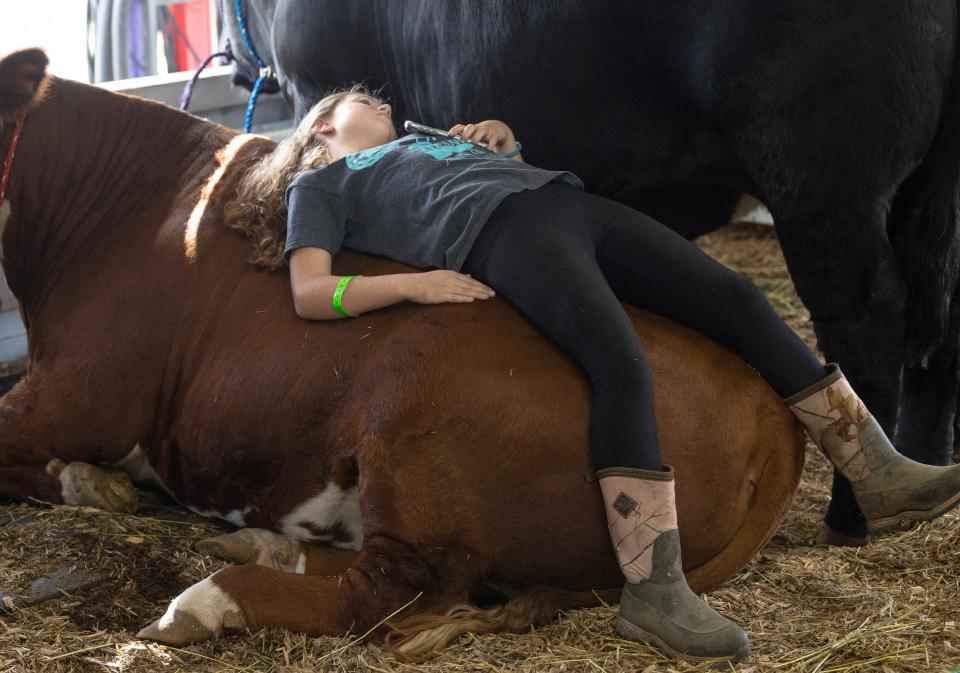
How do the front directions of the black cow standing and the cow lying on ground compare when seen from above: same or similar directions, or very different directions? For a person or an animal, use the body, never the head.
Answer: same or similar directions

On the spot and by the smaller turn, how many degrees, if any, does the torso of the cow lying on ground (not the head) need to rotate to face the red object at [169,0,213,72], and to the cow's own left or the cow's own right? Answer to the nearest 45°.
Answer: approximately 90° to the cow's own right

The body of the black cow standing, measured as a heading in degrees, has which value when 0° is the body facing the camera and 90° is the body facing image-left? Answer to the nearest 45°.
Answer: approximately 90°

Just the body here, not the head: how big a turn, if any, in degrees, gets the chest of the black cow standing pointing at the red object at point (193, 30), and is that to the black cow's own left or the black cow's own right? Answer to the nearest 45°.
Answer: approximately 45° to the black cow's own right

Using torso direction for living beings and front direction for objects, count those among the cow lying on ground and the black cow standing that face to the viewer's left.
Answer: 2

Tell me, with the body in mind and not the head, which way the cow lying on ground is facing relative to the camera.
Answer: to the viewer's left

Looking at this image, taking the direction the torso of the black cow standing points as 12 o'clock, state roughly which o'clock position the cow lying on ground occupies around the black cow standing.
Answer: The cow lying on ground is roughly at 11 o'clock from the black cow standing.
